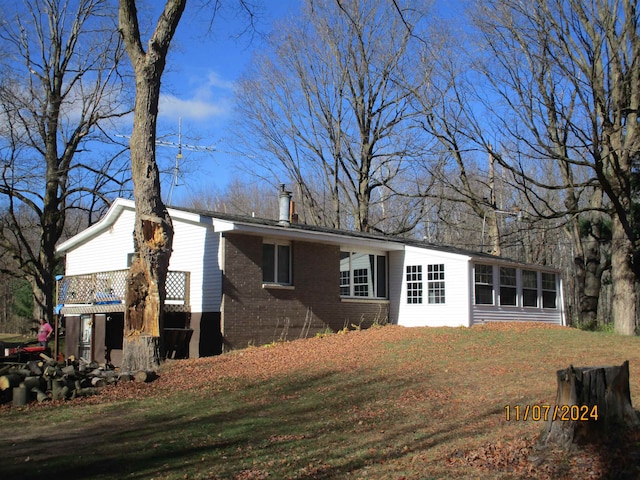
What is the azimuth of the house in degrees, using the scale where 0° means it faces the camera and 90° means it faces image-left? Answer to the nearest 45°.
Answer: approximately 315°

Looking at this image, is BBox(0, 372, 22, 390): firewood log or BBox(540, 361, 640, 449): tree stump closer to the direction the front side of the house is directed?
the tree stump

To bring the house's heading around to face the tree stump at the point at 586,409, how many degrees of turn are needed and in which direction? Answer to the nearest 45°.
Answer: approximately 45° to its right

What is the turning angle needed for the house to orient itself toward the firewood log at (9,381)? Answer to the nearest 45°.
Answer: approximately 90° to its right

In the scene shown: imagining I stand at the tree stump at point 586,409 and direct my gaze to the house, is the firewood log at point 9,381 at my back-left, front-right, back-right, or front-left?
front-left

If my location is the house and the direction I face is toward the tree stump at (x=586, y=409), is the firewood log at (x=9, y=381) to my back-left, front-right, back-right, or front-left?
front-right

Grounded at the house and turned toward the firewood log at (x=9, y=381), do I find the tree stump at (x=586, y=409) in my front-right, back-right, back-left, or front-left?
front-left
